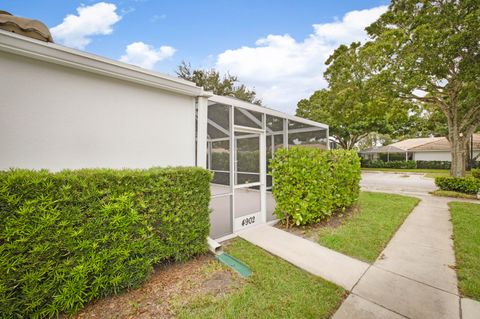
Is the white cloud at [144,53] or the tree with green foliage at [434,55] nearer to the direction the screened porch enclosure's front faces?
the tree with green foliage

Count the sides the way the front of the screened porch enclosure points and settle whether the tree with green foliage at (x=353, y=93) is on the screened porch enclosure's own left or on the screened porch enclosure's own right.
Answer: on the screened porch enclosure's own left

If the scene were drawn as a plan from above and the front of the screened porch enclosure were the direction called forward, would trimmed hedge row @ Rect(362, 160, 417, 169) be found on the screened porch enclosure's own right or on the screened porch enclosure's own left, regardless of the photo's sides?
on the screened porch enclosure's own left

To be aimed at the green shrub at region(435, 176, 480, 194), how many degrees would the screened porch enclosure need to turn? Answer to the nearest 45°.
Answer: approximately 90° to its left

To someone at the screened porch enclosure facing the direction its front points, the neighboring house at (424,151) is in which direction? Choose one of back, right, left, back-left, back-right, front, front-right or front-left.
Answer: left

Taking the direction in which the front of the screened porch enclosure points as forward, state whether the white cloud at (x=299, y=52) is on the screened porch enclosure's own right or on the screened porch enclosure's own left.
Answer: on the screened porch enclosure's own left

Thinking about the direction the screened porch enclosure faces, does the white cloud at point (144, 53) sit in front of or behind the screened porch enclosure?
behind

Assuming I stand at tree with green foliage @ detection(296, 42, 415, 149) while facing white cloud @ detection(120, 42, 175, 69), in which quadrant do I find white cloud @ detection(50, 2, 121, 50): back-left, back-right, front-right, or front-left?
front-left

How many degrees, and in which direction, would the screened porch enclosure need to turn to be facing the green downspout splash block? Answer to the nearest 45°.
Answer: approximately 45° to its right

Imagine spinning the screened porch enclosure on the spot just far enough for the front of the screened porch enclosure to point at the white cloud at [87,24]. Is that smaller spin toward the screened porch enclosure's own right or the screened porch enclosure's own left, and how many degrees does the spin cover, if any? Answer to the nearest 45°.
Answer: approximately 135° to the screened porch enclosure's own right
